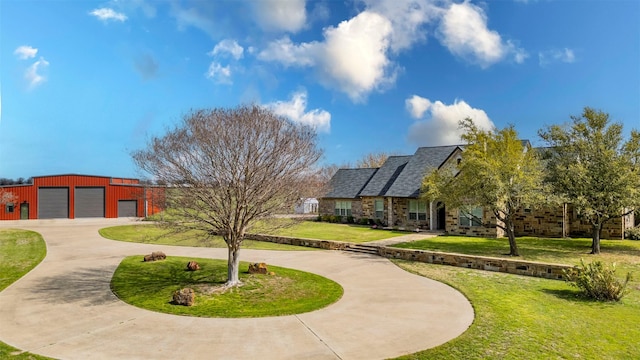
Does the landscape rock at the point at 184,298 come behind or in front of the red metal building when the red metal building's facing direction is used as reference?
in front

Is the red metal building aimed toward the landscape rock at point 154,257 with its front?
yes

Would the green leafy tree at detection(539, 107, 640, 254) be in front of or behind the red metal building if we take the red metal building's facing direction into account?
in front

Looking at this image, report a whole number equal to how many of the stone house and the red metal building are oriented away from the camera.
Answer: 0

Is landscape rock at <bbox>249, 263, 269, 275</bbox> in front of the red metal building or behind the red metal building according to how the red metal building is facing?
in front

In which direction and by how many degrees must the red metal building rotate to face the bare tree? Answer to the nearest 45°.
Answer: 0° — it already faces it

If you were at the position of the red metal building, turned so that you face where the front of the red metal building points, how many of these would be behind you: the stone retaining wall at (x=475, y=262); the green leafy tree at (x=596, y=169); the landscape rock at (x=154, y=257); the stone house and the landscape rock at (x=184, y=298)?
0

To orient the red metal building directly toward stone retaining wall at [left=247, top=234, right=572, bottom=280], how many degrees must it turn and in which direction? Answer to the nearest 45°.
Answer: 0° — it already faces it

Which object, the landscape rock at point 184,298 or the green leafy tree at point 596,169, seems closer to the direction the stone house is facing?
the landscape rock

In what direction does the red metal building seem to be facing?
toward the camera

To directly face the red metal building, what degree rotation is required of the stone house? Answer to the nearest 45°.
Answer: approximately 45° to its right

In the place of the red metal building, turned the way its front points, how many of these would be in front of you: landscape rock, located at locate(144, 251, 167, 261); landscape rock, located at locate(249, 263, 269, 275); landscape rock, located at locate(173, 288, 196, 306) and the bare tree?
4

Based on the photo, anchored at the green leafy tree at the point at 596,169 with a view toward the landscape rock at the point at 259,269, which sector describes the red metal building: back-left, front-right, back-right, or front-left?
front-right

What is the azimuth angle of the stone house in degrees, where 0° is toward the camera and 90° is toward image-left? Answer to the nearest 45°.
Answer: approximately 45°

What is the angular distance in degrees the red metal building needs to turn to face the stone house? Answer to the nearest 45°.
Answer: approximately 45° to its left
